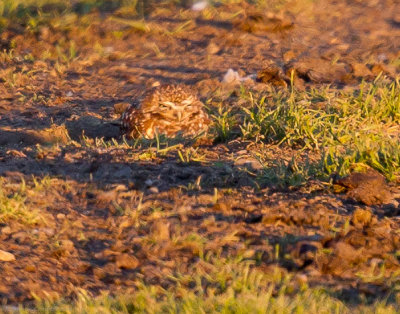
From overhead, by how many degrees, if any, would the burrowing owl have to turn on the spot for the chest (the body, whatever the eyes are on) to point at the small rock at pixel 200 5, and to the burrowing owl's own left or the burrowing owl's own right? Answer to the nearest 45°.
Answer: approximately 135° to the burrowing owl's own left

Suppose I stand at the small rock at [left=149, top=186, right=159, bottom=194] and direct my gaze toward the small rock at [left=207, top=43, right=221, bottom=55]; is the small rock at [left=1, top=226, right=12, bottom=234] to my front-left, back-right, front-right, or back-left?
back-left

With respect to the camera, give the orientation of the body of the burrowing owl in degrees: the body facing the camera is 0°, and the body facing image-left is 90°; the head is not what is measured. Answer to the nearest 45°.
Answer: approximately 315°

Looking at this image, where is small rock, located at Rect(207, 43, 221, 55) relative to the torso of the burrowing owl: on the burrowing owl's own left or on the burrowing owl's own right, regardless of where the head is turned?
on the burrowing owl's own left

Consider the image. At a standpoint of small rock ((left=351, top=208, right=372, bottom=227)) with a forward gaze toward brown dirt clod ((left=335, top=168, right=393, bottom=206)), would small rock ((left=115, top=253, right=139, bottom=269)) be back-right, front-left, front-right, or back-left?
back-left

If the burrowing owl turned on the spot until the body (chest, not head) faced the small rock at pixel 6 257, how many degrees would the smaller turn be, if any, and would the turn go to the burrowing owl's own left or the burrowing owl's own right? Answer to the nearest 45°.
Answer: approximately 45° to the burrowing owl's own right

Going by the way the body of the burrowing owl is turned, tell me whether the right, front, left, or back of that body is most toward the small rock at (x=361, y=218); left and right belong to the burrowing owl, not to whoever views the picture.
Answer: front

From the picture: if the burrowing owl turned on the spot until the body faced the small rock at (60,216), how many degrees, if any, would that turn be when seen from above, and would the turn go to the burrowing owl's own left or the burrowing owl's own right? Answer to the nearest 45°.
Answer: approximately 45° to the burrowing owl's own right

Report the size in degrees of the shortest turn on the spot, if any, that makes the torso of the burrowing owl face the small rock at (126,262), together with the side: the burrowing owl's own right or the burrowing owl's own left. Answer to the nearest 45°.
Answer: approximately 45° to the burrowing owl's own right
